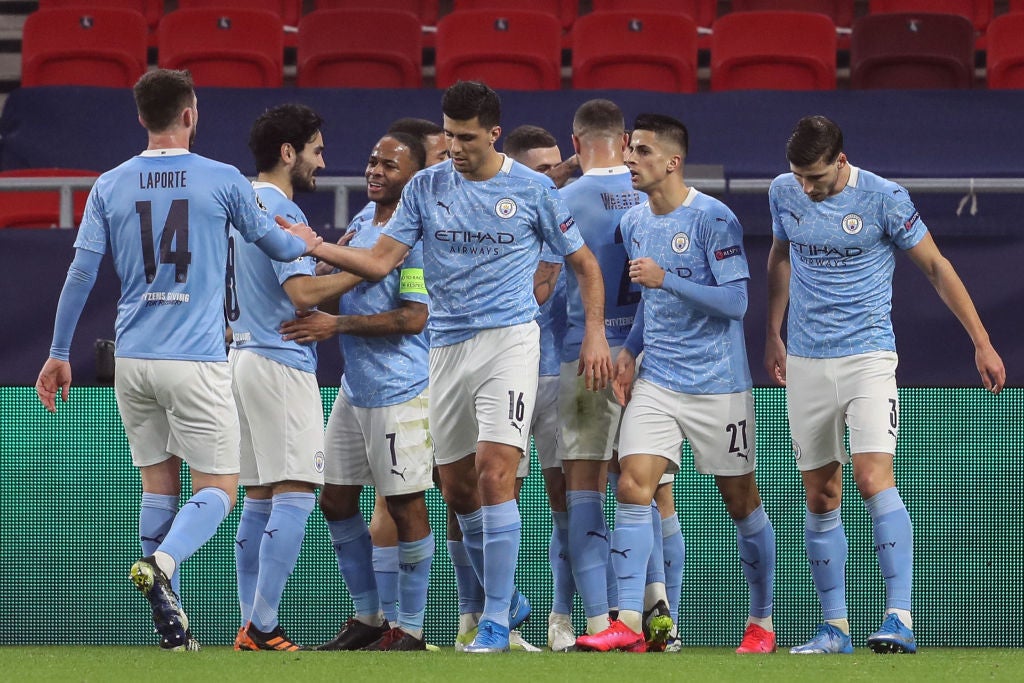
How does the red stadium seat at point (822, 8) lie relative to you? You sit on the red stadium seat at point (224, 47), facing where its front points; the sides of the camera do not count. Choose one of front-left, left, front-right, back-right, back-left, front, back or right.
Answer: left

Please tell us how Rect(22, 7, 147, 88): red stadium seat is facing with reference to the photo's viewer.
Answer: facing the viewer

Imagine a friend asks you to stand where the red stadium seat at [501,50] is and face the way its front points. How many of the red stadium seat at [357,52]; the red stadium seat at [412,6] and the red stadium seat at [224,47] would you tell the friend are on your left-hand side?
0

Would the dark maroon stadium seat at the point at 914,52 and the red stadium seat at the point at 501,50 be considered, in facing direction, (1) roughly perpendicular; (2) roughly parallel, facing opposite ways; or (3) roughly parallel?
roughly parallel

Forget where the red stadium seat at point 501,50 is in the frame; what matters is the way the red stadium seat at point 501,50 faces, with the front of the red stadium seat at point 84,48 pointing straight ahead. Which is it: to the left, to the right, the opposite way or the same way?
the same way

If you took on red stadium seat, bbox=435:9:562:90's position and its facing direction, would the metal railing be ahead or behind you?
ahead

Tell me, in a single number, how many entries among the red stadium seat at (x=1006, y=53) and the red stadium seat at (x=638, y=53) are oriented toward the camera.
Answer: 2

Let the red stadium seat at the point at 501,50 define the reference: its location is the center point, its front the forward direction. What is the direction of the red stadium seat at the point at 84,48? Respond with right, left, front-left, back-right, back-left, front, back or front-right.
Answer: right

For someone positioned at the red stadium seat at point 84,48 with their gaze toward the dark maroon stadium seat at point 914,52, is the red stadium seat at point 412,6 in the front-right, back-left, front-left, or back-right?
front-left

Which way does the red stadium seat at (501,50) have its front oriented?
toward the camera

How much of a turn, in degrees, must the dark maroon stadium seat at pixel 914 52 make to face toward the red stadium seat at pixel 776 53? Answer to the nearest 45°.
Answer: approximately 90° to its right

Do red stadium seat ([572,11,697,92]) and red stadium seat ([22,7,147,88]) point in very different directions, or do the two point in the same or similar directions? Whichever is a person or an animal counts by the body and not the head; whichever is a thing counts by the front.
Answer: same or similar directions

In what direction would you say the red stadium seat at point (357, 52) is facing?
toward the camera

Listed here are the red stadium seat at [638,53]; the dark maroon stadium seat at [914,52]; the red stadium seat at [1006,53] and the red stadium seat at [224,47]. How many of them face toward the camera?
4

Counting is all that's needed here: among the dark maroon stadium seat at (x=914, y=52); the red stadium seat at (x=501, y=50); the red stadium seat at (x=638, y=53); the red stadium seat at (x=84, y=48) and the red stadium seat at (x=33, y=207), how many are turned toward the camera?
5

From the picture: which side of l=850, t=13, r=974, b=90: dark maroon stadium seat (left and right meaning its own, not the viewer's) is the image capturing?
front

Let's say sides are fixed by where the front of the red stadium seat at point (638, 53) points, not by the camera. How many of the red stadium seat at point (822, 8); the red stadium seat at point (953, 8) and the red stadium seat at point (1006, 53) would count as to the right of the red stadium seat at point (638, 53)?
0
